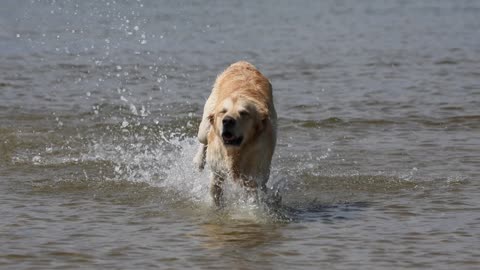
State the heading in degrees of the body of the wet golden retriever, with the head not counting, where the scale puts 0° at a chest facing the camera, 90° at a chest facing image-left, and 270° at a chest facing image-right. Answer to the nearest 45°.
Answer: approximately 0°
